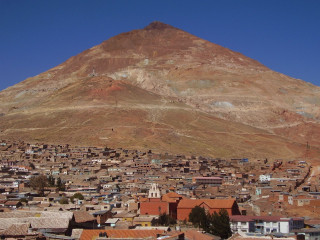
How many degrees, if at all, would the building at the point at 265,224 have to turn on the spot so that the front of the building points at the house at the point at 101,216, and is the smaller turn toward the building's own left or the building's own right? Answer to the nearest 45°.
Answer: approximately 90° to the building's own right

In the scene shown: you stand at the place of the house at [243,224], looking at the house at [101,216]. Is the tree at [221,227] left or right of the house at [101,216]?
left

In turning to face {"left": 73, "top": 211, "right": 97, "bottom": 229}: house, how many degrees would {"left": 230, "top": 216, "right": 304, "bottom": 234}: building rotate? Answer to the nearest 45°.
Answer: approximately 45° to its right

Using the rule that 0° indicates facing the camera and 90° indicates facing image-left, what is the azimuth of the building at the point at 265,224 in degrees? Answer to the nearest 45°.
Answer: approximately 0°

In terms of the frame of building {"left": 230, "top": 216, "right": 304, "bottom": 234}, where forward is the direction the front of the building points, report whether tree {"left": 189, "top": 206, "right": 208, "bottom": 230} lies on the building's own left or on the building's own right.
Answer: on the building's own right

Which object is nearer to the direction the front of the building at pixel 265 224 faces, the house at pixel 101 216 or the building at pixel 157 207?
the house

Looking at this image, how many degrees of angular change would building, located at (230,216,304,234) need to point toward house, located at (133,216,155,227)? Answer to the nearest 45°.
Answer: approximately 90° to its right

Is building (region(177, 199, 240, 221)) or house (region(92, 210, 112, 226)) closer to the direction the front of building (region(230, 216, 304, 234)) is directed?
the house
